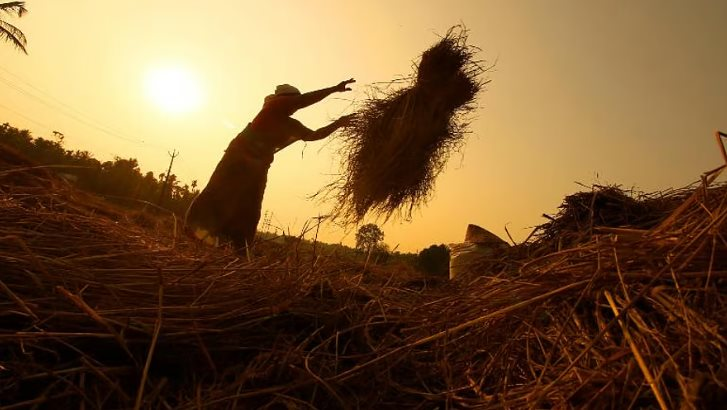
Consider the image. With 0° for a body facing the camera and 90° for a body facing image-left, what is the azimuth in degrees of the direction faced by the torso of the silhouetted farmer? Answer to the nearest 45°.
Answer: approximately 270°
